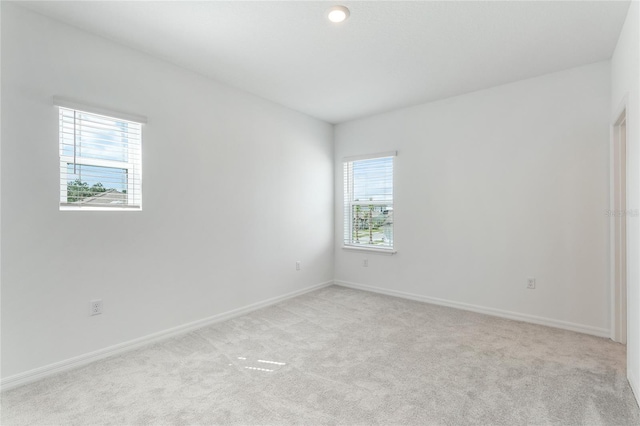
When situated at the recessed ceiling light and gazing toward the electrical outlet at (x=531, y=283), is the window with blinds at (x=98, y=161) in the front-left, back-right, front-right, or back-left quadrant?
back-left

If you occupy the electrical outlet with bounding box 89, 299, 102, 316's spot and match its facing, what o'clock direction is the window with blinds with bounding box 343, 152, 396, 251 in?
The window with blinds is roughly at 9 o'clock from the electrical outlet.

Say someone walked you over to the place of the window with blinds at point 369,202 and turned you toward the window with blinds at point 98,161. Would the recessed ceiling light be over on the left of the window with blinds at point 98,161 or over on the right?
left

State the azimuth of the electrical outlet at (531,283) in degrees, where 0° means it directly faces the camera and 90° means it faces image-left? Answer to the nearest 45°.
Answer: approximately 0°

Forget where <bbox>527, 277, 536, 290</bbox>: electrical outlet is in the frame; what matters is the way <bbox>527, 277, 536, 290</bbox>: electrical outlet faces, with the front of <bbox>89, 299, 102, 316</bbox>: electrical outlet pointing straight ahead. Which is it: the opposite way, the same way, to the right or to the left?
to the right

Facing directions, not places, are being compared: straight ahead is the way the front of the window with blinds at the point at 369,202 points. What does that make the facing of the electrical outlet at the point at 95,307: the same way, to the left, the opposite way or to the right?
to the left

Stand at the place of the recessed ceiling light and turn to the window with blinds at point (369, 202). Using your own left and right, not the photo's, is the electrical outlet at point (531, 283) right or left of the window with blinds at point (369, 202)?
right

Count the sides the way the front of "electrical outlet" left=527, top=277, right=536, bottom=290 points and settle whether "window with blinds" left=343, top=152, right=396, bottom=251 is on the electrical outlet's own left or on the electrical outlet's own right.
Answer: on the electrical outlet's own right

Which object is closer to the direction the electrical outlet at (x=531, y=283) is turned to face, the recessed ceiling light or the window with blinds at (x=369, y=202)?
the recessed ceiling light
